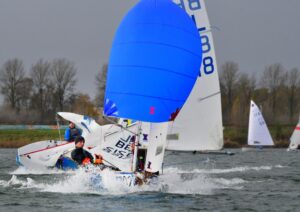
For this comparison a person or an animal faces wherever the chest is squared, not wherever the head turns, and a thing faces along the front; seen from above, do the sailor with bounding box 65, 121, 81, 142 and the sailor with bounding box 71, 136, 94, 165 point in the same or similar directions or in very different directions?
same or similar directions

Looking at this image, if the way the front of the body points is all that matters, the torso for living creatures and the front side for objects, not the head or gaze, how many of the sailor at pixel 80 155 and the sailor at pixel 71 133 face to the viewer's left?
0

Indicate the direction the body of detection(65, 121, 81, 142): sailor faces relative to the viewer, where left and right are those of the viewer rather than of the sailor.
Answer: facing the viewer and to the right of the viewer

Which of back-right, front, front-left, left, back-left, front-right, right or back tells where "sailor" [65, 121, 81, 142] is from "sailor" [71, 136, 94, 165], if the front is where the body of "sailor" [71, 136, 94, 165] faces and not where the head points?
back-left
